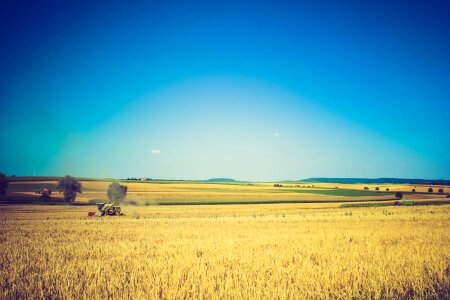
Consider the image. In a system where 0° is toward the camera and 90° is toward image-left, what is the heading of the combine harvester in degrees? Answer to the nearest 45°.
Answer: approximately 90°
